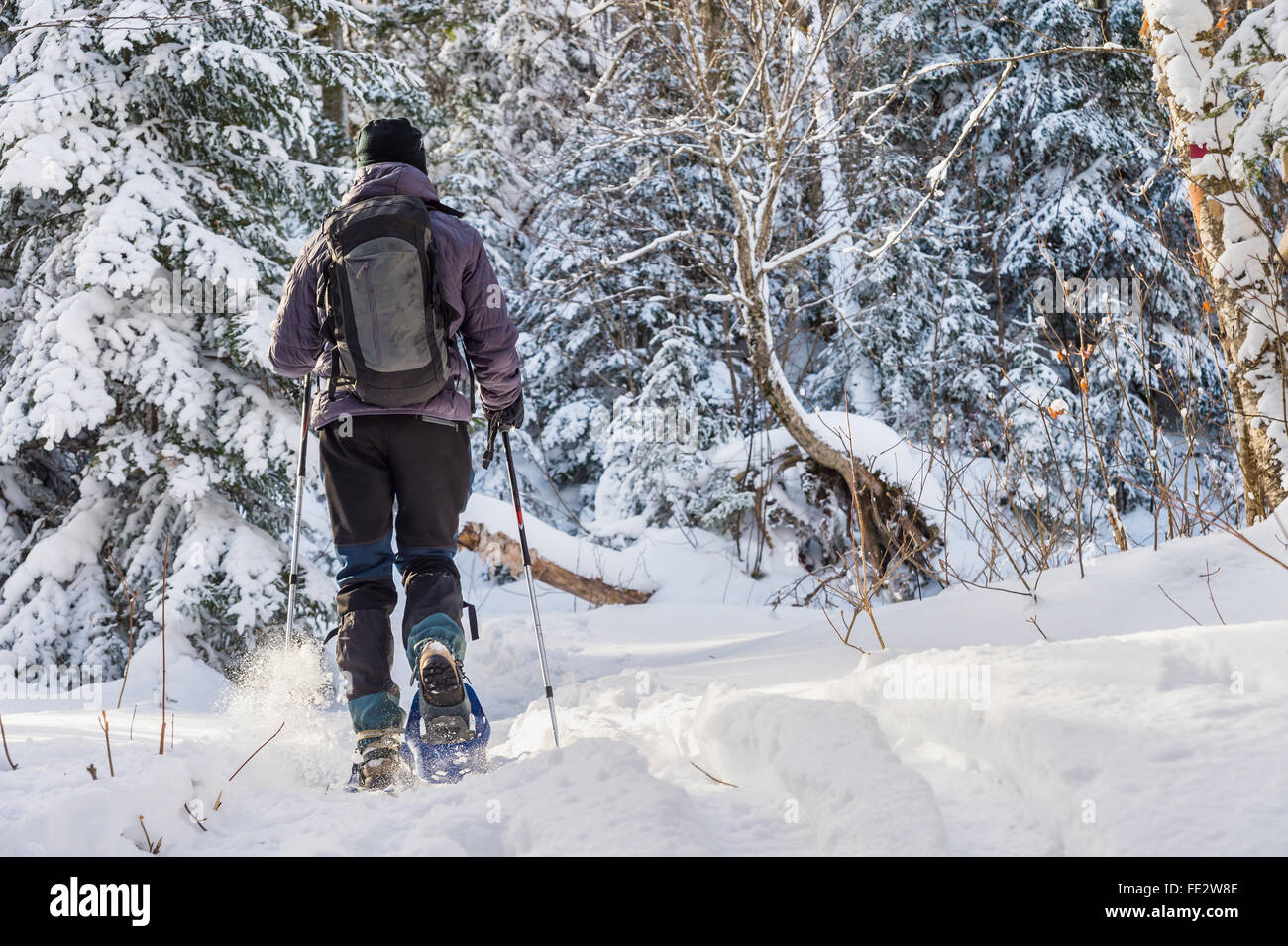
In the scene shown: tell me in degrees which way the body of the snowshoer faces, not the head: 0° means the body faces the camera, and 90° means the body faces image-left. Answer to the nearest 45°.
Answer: approximately 180°

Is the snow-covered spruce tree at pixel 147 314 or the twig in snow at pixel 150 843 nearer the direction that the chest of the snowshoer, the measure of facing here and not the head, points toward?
the snow-covered spruce tree

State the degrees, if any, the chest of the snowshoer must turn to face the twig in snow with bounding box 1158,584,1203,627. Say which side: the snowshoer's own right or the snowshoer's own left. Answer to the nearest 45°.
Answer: approximately 90° to the snowshoer's own right

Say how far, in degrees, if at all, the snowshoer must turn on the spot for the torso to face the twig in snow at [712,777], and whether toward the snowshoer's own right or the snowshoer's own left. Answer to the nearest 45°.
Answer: approximately 135° to the snowshoer's own right

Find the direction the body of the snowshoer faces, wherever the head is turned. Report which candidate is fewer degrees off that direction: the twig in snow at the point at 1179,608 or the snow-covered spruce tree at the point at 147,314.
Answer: the snow-covered spruce tree

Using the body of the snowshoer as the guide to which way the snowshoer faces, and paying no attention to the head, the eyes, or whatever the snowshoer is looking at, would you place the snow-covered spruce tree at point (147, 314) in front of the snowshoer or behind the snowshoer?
in front

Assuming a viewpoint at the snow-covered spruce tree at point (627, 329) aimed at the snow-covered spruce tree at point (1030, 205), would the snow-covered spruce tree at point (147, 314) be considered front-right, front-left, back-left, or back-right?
back-right

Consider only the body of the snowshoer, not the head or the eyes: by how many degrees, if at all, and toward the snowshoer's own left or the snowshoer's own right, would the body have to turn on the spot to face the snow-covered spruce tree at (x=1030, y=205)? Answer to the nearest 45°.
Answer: approximately 45° to the snowshoer's own right

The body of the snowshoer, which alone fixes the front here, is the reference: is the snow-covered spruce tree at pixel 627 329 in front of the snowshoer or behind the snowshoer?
in front

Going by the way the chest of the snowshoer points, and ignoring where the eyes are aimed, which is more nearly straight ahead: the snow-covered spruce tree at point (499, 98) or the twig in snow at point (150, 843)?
the snow-covered spruce tree

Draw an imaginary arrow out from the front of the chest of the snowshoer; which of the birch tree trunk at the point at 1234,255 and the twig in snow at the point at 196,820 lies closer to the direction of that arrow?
the birch tree trunk
